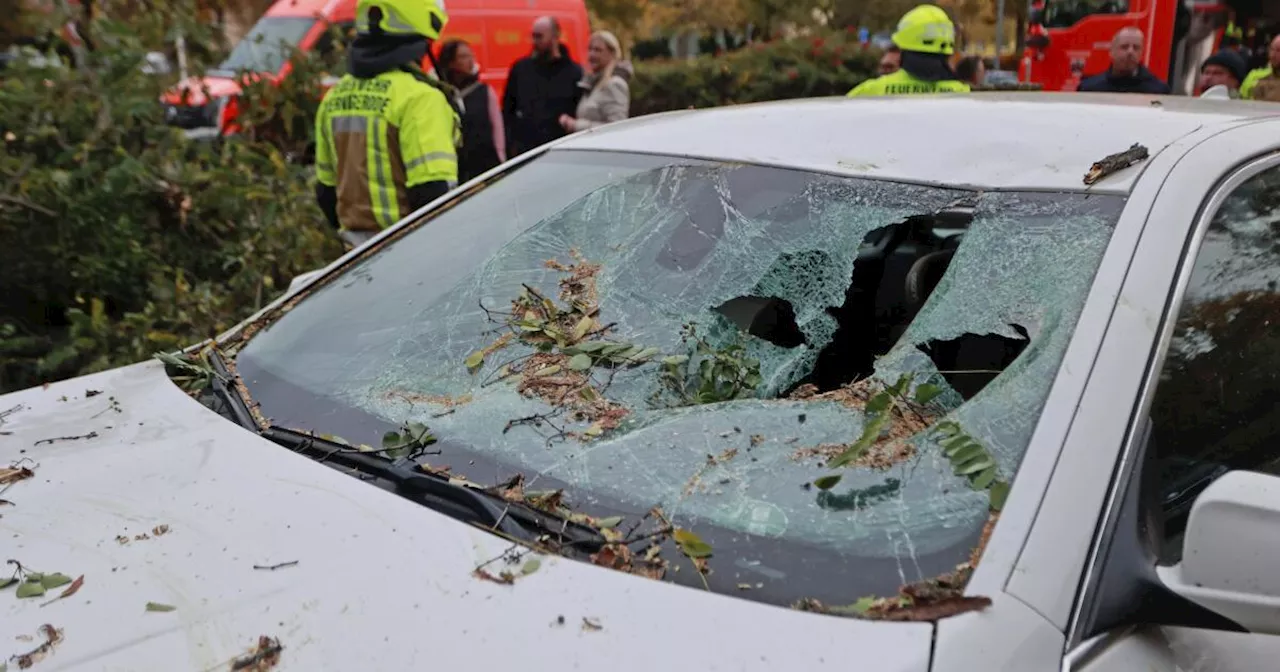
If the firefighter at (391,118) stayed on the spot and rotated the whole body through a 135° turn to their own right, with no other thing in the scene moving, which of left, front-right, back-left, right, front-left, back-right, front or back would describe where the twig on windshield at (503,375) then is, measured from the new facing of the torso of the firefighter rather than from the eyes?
front

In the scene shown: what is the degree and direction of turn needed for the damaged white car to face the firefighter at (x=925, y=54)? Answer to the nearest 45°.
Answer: approximately 135° to its right

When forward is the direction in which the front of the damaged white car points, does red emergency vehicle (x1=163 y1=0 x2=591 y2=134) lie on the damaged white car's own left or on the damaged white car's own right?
on the damaged white car's own right

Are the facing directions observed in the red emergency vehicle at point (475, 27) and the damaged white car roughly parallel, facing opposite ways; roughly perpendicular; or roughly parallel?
roughly parallel

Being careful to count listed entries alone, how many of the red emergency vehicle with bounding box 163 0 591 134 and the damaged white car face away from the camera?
0

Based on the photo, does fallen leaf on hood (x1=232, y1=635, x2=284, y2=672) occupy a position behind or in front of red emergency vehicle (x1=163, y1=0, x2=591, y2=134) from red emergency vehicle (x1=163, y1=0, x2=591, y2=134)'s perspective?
in front

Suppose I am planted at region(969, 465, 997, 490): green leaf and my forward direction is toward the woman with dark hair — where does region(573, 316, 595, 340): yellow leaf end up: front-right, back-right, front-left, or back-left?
front-left

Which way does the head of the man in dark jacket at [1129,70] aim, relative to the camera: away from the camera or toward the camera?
toward the camera

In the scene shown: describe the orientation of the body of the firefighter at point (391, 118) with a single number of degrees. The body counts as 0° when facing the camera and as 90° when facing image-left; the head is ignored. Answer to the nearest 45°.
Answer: approximately 225°

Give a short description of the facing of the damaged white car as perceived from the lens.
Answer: facing the viewer and to the left of the viewer

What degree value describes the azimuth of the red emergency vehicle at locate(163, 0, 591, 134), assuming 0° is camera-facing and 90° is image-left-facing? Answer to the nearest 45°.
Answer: approximately 45°

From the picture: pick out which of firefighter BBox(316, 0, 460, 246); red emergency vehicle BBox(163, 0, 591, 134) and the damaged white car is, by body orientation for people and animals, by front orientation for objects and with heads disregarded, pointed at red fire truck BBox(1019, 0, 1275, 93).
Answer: the firefighter

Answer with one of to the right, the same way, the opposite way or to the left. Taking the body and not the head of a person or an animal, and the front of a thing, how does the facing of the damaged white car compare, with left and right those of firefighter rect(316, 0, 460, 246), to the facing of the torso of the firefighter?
the opposite way

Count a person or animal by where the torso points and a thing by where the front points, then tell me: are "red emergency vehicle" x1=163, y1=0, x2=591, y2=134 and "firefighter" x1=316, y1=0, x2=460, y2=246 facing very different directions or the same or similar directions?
very different directions
